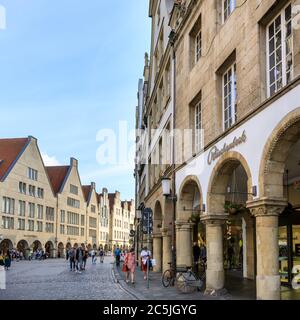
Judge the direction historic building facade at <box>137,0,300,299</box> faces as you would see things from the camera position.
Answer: facing the viewer and to the left of the viewer
